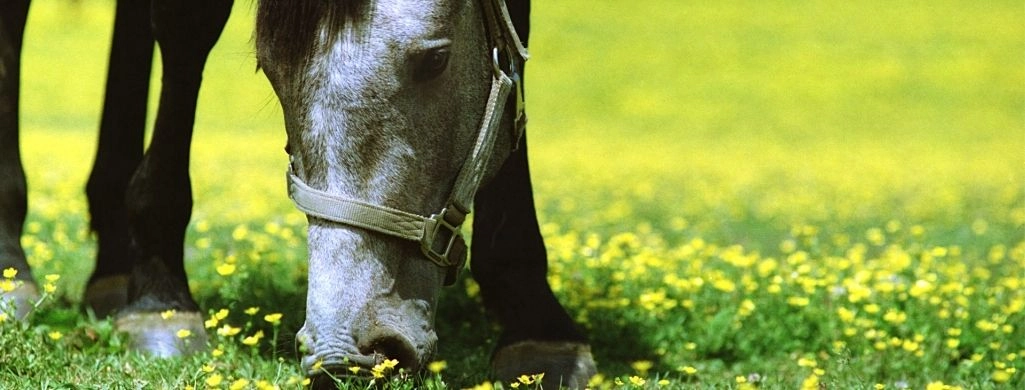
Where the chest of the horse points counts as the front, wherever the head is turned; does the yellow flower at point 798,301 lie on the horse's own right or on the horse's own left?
on the horse's own left

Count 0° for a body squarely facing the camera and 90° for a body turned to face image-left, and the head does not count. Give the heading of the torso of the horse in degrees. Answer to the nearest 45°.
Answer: approximately 315°

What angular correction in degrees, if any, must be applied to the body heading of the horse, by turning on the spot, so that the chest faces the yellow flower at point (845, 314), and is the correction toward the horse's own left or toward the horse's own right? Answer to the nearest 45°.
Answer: approximately 90° to the horse's own left
